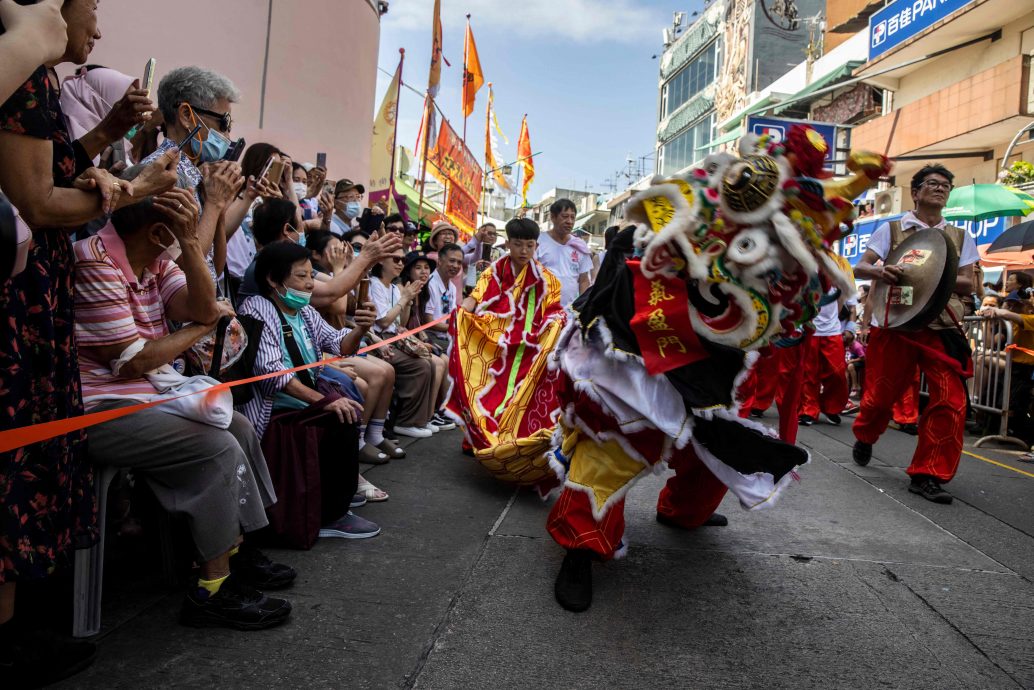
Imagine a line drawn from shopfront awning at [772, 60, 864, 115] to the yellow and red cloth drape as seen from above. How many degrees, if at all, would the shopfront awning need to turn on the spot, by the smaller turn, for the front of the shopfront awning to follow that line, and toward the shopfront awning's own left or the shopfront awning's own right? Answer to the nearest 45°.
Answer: approximately 45° to the shopfront awning's own left

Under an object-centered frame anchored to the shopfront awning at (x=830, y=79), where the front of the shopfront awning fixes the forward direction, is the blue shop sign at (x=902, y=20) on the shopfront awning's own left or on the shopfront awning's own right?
on the shopfront awning's own left

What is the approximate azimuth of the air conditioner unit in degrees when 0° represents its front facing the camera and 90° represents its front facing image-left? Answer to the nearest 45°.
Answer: approximately 45°

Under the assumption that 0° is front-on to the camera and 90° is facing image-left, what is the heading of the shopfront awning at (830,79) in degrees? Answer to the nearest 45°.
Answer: approximately 45°

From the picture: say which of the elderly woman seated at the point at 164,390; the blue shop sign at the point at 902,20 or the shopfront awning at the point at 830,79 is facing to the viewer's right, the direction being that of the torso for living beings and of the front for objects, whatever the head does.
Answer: the elderly woman seated

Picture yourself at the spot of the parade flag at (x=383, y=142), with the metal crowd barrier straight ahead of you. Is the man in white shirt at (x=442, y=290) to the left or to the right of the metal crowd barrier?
right

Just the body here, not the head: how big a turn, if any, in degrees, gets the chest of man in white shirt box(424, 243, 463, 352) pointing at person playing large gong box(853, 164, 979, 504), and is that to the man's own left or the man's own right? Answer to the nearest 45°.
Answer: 0° — they already face them

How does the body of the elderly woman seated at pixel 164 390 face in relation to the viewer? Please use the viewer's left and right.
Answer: facing to the right of the viewer

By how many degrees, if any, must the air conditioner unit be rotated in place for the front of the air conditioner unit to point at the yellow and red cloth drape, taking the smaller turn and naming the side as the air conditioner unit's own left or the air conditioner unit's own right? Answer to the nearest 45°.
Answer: approximately 45° to the air conditioner unit's own left

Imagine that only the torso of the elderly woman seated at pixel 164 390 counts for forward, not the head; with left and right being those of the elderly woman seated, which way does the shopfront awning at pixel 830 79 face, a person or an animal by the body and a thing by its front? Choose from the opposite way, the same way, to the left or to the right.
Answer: the opposite way
